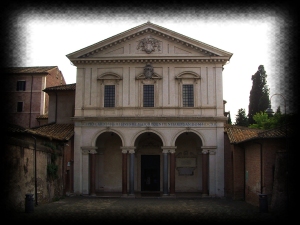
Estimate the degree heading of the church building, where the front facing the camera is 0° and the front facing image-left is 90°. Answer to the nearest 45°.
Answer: approximately 0°

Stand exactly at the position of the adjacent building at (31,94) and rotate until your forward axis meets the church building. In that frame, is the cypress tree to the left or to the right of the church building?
left

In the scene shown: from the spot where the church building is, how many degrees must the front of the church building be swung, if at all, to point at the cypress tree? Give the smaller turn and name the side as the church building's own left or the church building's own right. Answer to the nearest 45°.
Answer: approximately 135° to the church building's own left

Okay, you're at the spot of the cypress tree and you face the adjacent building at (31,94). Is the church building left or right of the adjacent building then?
left

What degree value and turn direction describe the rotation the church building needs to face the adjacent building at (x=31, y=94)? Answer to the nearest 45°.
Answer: approximately 135° to its right
